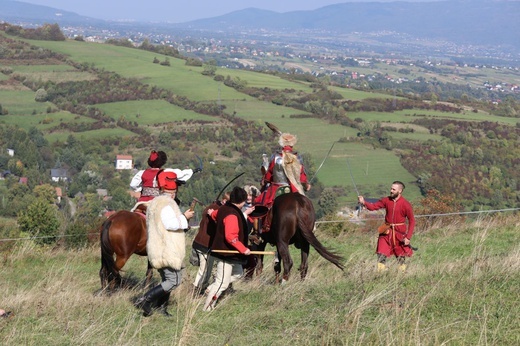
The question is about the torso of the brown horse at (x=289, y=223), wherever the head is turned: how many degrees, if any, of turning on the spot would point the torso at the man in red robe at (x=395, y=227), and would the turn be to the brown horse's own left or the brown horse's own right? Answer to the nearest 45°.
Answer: approximately 135° to the brown horse's own right

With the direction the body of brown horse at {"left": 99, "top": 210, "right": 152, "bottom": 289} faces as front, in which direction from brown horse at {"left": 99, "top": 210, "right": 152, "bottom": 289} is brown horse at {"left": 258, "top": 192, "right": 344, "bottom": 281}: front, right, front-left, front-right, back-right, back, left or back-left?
front-right

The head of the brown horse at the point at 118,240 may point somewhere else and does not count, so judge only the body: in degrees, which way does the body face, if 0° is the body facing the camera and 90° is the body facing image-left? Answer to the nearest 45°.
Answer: approximately 225°

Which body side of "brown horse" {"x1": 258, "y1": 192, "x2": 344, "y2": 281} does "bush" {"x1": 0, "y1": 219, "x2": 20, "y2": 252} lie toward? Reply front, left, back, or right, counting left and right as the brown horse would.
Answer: front

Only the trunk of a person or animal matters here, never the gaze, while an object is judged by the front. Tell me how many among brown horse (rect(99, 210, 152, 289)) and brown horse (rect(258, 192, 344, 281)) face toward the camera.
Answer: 0

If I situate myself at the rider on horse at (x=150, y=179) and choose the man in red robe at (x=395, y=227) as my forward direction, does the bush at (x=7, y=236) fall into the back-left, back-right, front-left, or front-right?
back-left

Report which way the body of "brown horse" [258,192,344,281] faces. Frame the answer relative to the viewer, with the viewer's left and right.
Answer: facing away from the viewer and to the left of the viewer
